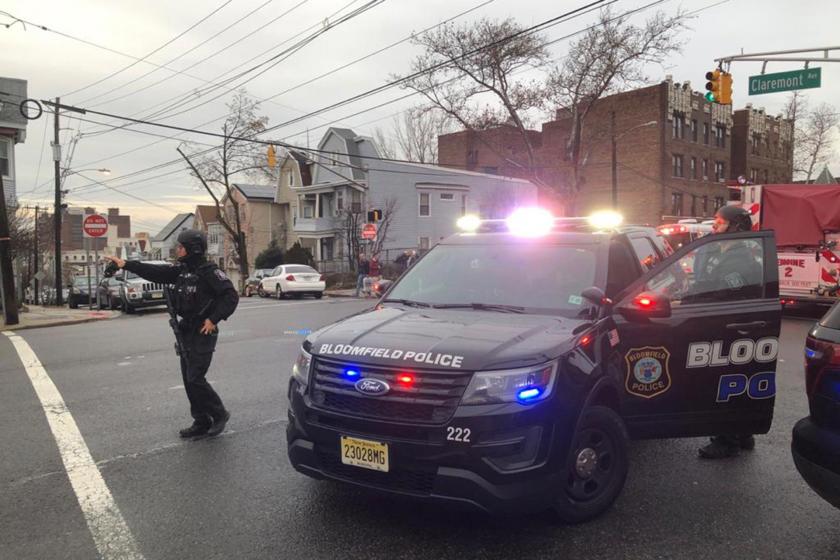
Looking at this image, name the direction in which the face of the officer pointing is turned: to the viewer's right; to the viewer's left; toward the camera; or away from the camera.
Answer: to the viewer's left

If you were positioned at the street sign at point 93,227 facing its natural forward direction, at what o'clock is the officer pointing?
The officer pointing is roughly at 12 o'clock from the street sign.
